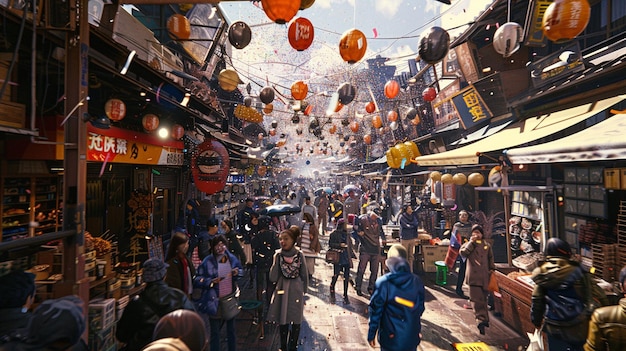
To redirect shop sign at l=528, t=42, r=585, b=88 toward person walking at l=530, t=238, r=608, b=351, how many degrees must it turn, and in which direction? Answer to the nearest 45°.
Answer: approximately 45° to its left

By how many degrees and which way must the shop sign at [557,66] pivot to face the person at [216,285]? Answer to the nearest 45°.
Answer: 0° — it already faces them

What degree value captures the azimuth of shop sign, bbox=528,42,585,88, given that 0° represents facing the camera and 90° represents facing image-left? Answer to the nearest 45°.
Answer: approximately 45°

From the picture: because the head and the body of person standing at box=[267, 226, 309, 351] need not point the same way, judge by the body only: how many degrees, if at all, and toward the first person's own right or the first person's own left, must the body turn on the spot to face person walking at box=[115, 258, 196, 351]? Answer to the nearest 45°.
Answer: approximately 45° to the first person's own right

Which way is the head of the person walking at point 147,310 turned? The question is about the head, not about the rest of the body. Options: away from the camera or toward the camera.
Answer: away from the camera

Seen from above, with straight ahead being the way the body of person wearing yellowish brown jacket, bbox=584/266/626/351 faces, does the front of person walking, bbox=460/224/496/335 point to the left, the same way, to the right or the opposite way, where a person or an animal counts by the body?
the opposite way

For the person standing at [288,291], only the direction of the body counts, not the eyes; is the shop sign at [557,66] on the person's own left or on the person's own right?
on the person's own left

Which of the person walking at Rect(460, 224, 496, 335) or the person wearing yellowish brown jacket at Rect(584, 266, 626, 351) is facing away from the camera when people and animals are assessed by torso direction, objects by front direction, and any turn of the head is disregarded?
the person wearing yellowish brown jacket at Rect(584, 266, 626, 351)
